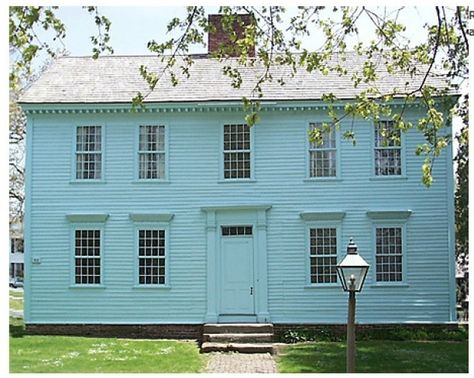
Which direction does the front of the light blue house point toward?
toward the camera

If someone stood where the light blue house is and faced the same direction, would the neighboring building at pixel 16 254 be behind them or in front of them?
behind
